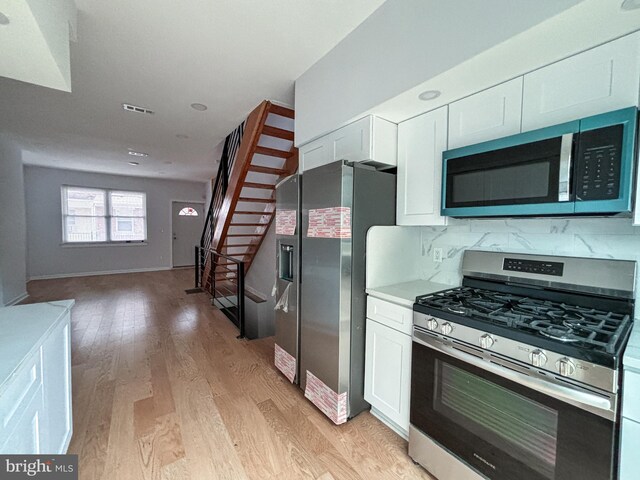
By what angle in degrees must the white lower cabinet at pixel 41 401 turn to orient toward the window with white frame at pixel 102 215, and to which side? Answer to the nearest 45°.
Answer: approximately 90° to its left

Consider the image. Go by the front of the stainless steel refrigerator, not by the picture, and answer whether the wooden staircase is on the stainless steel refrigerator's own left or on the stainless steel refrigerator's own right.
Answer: on the stainless steel refrigerator's own right

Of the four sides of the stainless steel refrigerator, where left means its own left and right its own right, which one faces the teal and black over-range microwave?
left

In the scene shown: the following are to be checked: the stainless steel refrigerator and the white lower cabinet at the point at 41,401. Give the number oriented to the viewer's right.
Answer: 1

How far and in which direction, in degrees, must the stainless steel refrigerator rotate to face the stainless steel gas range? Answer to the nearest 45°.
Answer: approximately 90° to its left

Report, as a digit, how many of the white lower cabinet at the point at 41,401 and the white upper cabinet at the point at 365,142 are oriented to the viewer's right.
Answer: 1

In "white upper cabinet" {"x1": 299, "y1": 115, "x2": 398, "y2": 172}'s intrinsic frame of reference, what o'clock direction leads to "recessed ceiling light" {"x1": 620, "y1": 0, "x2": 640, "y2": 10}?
The recessed ceiling light is roughly at 9 o'clock from the white upper cabinet.

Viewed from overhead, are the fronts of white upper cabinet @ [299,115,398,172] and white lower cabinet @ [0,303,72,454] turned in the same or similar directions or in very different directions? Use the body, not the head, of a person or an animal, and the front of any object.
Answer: very different directions

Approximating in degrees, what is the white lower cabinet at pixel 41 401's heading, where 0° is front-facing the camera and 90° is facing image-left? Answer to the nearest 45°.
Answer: approximately 270°
